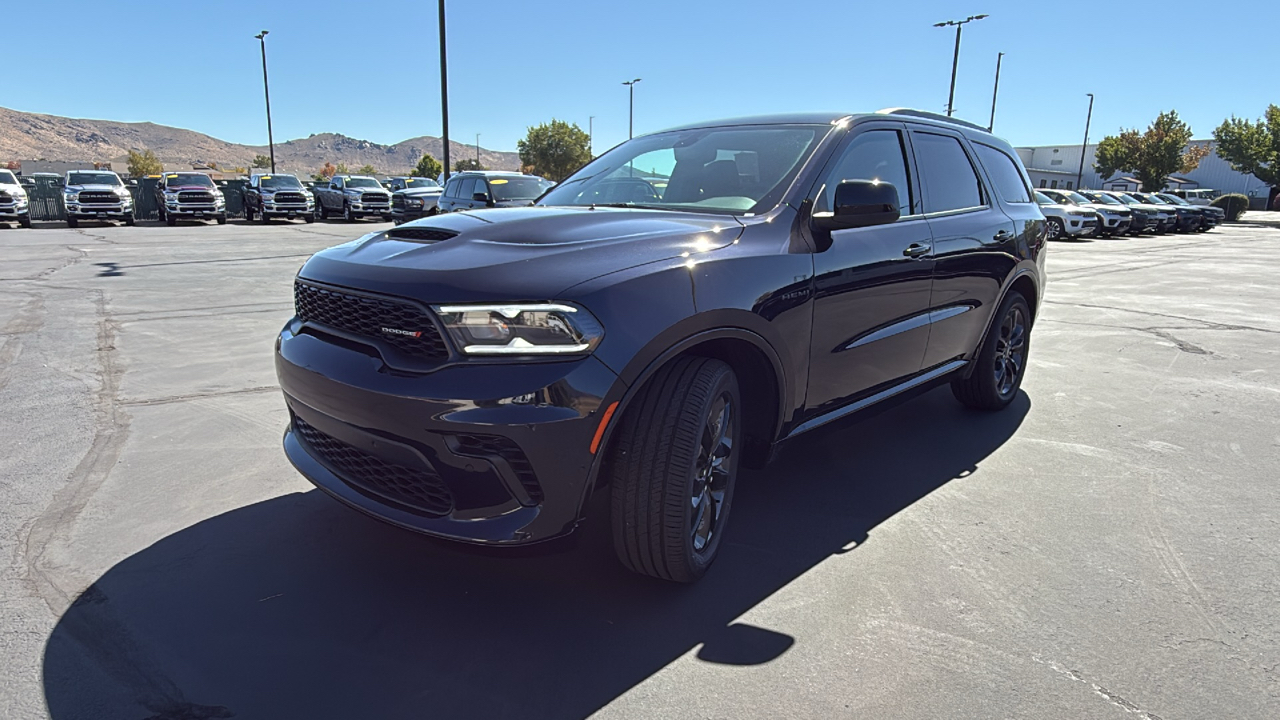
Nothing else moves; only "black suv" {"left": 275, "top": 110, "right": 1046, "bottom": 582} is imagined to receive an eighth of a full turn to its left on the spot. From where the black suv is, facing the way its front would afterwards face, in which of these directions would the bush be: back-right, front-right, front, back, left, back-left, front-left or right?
back-left

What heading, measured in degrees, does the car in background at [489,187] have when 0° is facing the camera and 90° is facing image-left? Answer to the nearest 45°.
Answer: approximately 315°

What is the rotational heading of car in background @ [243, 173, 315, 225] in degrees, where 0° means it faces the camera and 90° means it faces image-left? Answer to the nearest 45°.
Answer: approximately 315°

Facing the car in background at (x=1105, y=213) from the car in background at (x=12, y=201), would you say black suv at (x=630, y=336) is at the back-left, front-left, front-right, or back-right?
front-right

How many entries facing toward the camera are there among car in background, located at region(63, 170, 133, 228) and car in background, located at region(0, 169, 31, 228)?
2

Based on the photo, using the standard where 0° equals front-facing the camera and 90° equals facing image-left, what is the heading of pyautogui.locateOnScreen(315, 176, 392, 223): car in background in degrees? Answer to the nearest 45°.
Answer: approximately 315°

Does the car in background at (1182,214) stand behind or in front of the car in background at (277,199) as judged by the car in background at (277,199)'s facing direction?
in front

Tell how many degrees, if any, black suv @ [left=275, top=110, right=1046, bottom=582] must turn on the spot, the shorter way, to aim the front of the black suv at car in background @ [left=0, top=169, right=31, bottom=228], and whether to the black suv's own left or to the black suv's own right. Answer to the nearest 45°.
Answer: approximately 90° to the black suv's own right

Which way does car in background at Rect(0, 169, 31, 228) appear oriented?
toward the camera
